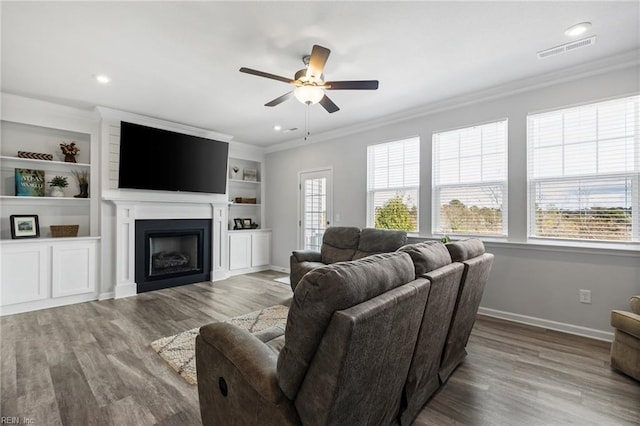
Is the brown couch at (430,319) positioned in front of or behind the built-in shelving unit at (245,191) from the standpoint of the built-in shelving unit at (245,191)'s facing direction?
in front

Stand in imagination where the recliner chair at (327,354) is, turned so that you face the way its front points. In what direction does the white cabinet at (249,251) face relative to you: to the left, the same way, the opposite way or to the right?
the opposite way

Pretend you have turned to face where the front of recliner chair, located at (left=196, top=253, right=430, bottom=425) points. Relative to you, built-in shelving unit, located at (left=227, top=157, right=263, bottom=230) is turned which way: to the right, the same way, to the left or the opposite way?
the opposite way

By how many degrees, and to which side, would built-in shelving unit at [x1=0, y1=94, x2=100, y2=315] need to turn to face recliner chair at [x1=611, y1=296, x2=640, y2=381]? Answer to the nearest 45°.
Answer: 0° — it already faces it

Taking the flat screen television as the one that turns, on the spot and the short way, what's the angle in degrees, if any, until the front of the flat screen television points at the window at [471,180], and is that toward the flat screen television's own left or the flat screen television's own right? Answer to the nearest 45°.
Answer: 0° — it already faces it

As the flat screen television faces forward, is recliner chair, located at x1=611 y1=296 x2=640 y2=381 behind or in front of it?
in front

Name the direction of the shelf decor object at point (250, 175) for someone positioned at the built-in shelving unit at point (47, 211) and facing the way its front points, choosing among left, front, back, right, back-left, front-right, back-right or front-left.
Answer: front-left

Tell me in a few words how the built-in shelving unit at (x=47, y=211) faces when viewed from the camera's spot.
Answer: facing the viewer and to the right of the viewer

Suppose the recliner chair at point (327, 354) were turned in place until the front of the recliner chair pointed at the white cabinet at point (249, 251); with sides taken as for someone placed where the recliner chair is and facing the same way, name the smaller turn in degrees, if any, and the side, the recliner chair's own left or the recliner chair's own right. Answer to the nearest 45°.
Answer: approximately 45° to the recliner chair's own right

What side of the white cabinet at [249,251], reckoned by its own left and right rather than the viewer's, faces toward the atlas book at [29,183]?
right

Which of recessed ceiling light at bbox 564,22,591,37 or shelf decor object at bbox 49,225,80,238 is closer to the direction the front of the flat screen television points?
the recessed ceiling light

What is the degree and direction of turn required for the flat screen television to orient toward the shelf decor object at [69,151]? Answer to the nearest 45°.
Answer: approximately 135° to its right

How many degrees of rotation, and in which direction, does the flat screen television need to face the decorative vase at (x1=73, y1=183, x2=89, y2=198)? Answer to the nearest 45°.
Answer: approximately 135° to its right

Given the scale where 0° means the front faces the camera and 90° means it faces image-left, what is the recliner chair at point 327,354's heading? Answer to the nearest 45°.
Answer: approximately 135°
